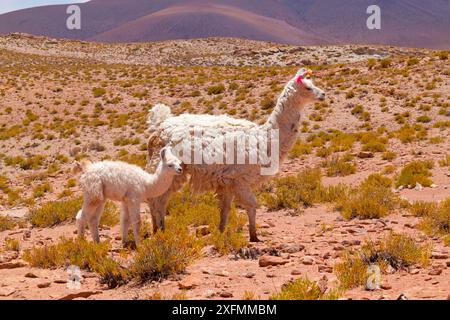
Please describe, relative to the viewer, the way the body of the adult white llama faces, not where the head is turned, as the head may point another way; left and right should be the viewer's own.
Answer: facing to the right of the viewer

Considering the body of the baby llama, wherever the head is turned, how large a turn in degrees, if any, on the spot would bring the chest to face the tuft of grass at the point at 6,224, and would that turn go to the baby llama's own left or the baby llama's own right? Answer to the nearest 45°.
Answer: approximately 135° to the baby llama's own left

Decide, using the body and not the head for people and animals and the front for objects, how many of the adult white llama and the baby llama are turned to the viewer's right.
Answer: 2

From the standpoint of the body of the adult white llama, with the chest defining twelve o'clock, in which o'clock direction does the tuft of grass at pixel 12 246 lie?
The tuft of grass is roughly at 6 o'clock from the adult white llama.

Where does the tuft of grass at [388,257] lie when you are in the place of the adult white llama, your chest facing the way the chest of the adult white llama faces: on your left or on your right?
on your right

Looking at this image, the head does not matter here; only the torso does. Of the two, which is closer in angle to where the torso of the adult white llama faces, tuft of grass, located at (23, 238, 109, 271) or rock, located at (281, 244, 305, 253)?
the rock

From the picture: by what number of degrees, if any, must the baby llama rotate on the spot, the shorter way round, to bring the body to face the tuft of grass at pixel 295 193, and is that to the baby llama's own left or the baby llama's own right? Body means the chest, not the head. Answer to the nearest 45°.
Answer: approximately 45° to the baby llama's own left

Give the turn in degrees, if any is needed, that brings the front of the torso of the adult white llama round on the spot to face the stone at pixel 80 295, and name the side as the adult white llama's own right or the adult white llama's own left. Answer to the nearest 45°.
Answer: approximately 135° to the adult white llama's own right

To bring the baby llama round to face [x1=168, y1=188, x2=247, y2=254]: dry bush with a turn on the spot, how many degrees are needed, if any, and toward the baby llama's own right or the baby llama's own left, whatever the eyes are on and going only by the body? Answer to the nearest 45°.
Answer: approximately 45° to the baby llama's own left

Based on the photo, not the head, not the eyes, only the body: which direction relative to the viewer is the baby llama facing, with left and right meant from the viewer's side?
facing to the right of the viewer

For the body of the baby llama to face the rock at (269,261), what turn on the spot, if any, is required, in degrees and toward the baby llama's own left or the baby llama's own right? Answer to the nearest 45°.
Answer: approximately 45° to the baby llama's own right
